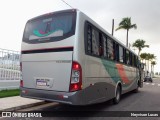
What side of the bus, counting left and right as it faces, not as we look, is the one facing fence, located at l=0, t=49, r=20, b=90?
left

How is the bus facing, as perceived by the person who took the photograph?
facing away from the viewer and to the right of the viewer
